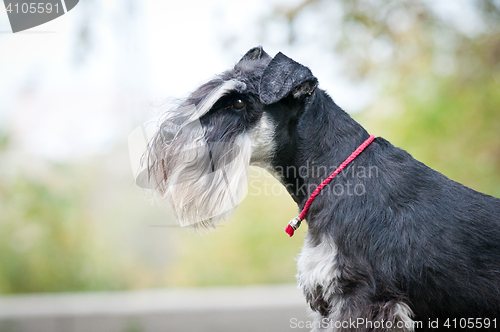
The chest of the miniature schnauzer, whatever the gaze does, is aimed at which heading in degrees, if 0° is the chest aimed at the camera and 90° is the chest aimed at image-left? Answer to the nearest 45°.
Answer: approximately 90°
